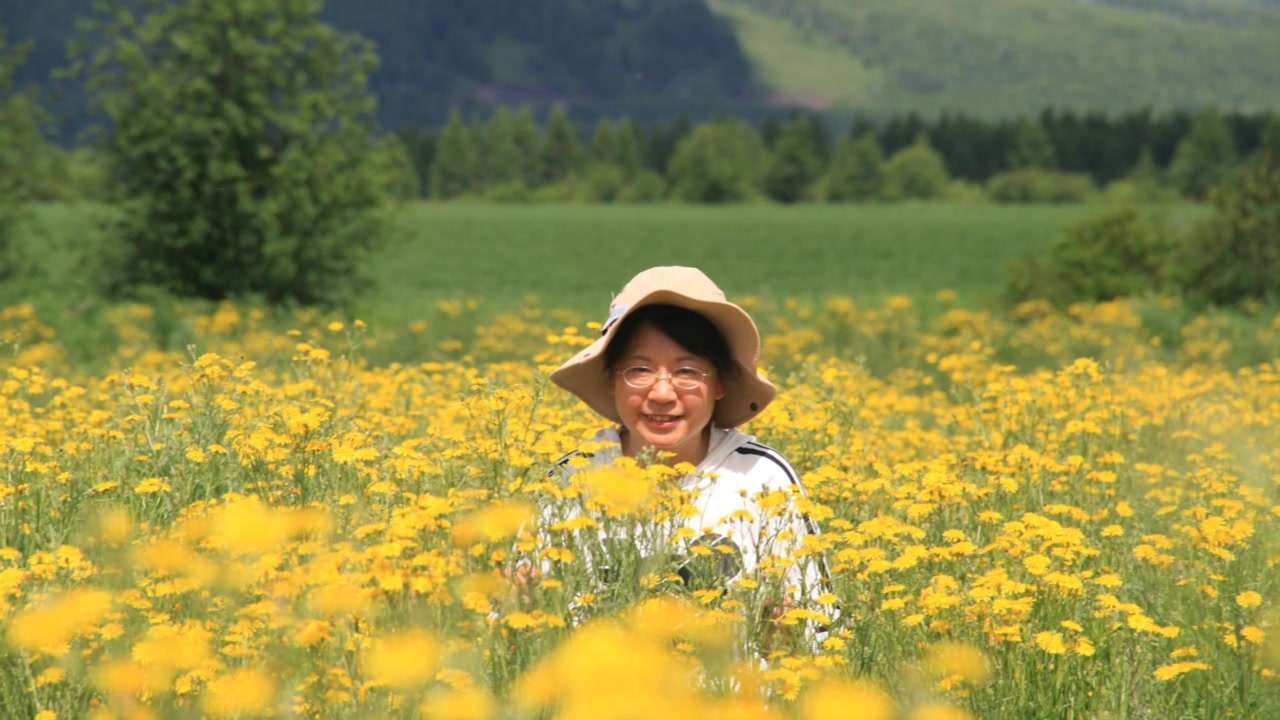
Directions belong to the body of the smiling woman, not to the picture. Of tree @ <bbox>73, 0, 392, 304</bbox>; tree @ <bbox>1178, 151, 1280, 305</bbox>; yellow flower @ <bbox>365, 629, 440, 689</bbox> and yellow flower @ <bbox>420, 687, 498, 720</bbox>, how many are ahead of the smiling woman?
2

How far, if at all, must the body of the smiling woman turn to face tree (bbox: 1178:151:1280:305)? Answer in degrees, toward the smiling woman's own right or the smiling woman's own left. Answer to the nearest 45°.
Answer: approximately 135° to the smiling woman's own left

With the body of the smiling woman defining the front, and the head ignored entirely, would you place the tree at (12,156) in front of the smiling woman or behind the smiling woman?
behind

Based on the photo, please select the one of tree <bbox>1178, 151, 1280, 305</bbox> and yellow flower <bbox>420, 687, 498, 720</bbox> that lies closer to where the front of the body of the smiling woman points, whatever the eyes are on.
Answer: the yellow flower

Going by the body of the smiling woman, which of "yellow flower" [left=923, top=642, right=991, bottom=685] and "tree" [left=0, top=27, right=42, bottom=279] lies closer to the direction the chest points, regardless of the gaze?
the yellow flower

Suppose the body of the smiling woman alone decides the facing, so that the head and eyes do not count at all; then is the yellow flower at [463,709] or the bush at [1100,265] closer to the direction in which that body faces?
the yellow flower

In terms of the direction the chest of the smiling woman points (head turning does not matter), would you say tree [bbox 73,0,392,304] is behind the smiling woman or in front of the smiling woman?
behind

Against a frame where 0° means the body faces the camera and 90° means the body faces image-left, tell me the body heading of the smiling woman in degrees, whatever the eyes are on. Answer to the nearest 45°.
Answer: approximately 0°

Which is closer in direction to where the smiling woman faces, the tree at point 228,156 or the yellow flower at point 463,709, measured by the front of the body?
the yellow flower

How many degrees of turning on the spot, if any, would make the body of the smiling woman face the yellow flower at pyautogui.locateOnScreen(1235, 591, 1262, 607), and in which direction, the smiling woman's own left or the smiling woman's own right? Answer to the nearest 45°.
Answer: approximately 90° to the smiling woman's own left

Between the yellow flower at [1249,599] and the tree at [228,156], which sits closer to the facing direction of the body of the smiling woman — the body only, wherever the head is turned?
the yellow flower
